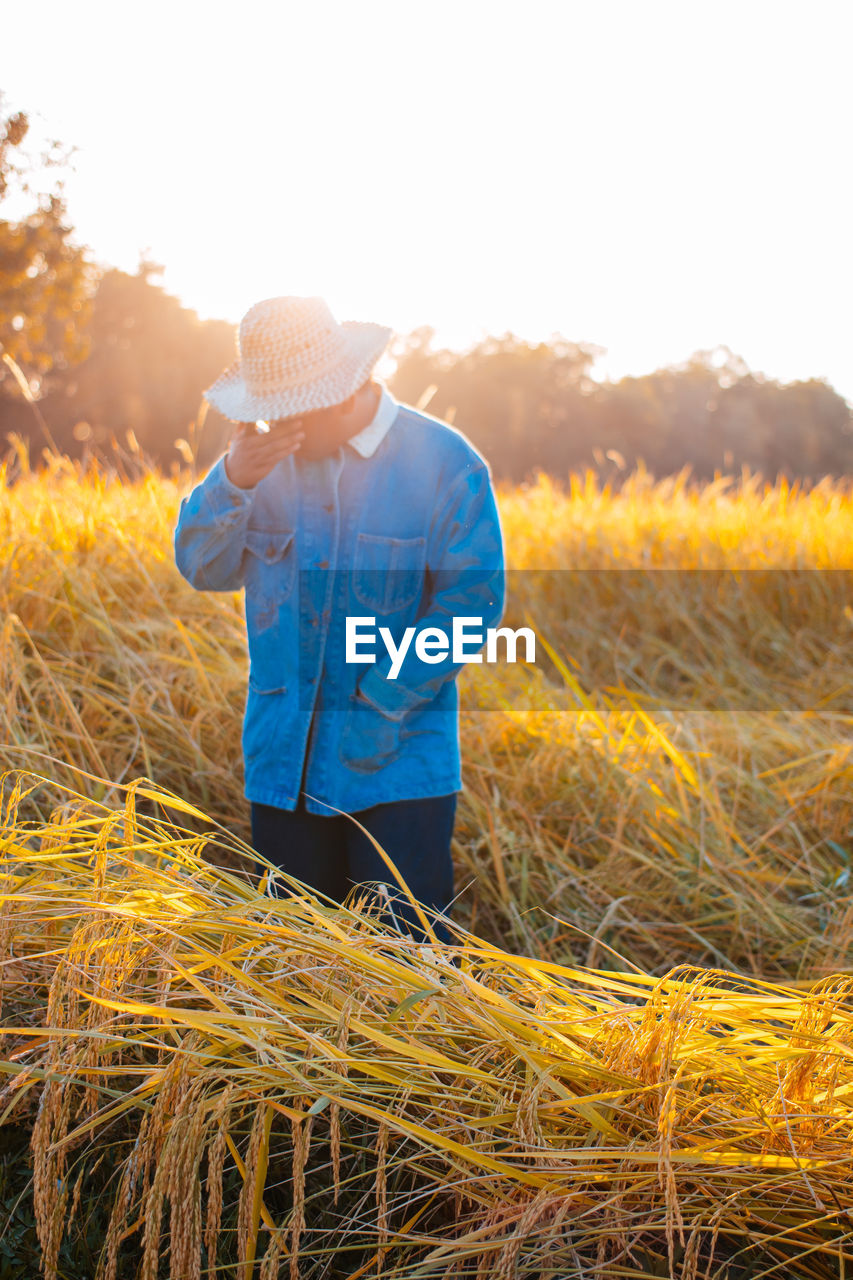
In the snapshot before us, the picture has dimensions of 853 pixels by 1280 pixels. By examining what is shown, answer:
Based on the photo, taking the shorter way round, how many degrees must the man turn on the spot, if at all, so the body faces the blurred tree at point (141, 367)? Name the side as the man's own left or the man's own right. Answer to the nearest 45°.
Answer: approximately 135° to the man's own right

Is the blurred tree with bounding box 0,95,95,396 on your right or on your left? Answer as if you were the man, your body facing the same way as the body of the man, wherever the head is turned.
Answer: on your right

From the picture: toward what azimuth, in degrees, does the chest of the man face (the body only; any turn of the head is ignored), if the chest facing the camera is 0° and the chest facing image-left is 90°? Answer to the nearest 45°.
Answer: approximately 45°
